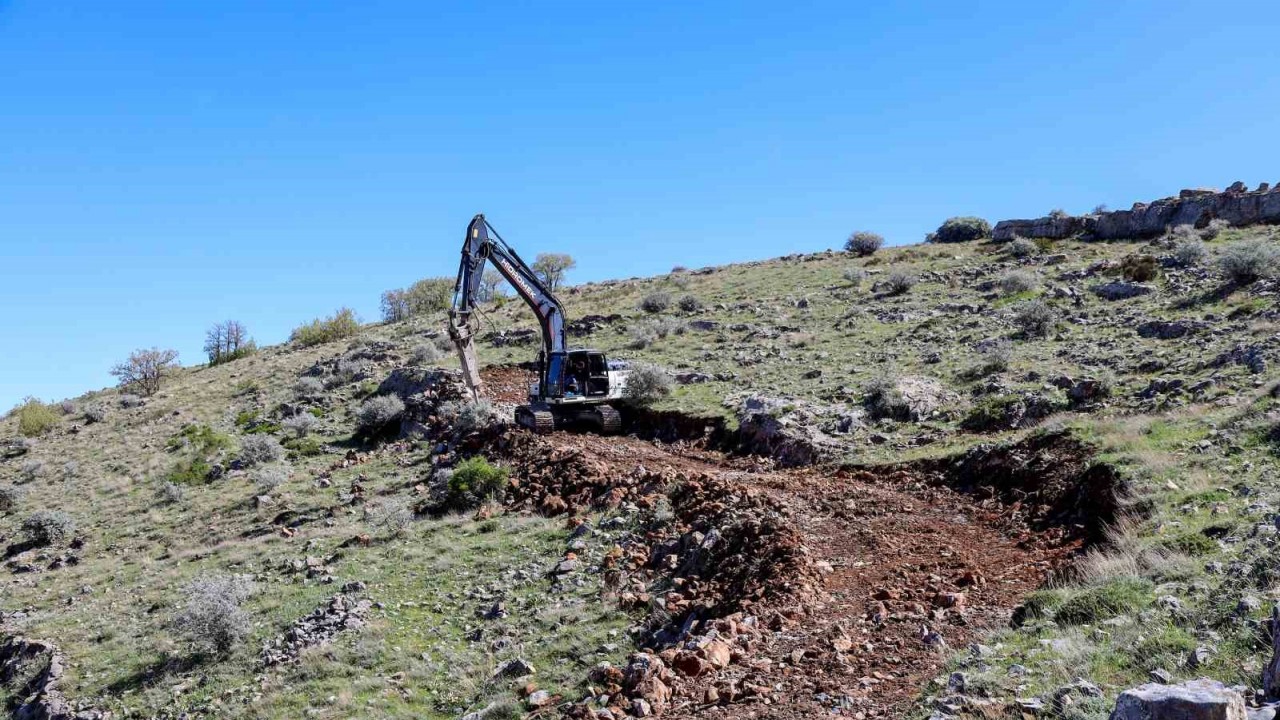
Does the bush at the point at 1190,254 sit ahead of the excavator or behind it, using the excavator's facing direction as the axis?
behind

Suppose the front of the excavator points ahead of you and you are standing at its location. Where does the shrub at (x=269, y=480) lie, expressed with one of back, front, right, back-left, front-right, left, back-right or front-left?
front-right

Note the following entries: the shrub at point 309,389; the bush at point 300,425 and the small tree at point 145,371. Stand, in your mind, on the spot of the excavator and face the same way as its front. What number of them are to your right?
3

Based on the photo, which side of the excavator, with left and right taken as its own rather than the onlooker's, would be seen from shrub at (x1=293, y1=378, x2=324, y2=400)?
right

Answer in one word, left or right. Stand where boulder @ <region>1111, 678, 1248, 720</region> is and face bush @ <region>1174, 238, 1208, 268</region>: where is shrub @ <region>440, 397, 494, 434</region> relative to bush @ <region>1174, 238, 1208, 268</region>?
left

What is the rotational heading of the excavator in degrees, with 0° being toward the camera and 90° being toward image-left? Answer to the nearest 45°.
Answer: approximately 45°

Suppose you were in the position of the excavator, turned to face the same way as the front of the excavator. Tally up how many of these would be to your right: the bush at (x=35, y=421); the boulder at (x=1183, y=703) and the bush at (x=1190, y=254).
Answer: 1

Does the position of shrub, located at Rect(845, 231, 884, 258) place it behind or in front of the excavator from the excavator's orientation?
behind

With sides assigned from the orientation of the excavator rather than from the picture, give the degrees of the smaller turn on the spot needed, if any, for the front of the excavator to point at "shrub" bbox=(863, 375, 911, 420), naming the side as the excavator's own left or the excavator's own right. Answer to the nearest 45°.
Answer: approximately 90° to the excavator's own left

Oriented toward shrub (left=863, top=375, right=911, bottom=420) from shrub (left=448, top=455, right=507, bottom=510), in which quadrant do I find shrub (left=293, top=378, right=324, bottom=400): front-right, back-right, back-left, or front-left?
back-left

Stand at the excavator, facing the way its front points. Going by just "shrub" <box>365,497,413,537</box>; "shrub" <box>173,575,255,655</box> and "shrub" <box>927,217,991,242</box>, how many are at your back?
1
